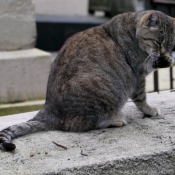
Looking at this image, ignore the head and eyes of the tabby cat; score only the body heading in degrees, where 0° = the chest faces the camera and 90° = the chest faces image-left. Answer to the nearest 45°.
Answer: approximately 270°
